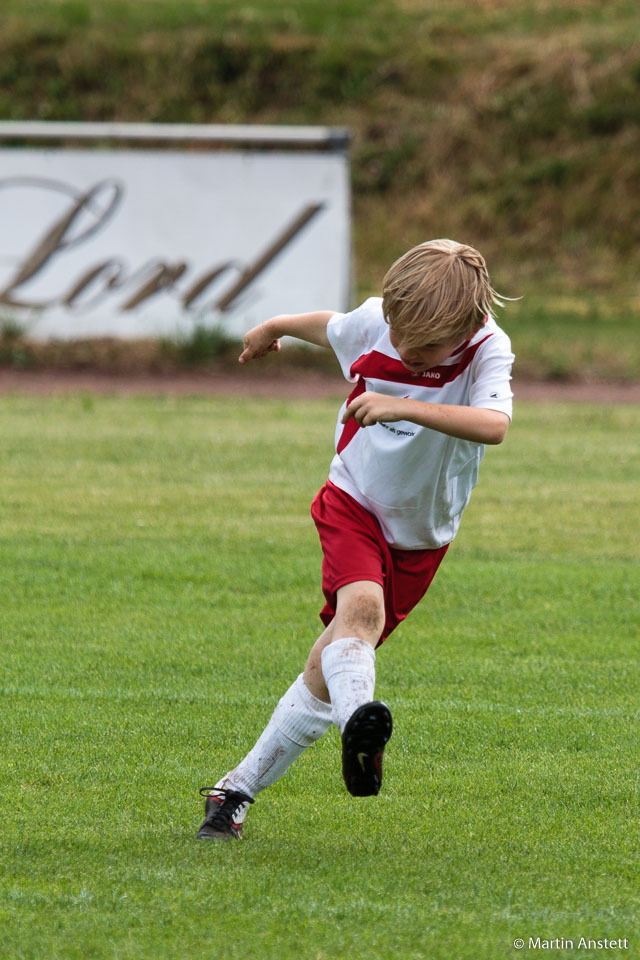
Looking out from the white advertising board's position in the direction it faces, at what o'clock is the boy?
The boy is roughly at 12 o'clock from the white advertising board.

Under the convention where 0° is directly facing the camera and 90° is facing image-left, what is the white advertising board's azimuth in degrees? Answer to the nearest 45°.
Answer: approximately 0°
